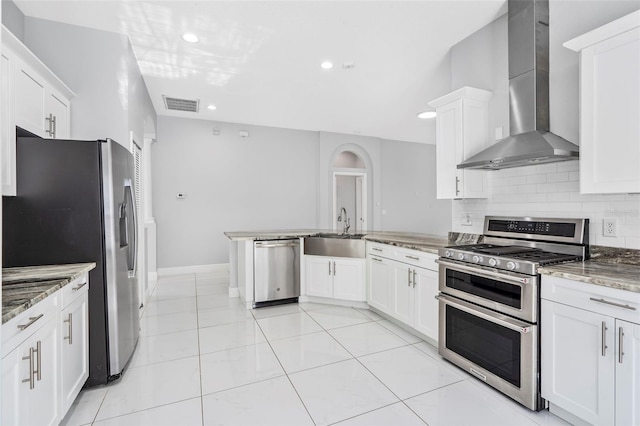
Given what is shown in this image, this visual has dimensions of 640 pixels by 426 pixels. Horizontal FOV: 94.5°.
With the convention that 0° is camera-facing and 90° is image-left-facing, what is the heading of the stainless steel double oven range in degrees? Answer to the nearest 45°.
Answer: approximately 45°

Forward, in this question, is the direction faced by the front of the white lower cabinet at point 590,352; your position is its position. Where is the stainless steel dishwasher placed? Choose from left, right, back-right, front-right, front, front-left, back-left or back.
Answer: front-right

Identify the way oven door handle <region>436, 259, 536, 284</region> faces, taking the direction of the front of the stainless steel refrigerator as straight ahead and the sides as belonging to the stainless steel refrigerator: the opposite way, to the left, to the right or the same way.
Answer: the opposite way

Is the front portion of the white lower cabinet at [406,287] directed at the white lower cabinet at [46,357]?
yes

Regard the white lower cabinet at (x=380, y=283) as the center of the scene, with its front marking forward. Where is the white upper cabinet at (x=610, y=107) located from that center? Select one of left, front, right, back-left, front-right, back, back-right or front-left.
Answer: left

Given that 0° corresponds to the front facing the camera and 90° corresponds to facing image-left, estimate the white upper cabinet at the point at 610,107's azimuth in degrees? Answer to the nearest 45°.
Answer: approximately 45°

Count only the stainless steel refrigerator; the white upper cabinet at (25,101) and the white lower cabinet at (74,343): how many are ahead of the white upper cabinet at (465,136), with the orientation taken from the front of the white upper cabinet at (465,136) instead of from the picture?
3

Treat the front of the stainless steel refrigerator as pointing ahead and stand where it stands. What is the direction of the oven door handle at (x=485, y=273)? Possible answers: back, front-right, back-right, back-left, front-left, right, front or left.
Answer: front-right

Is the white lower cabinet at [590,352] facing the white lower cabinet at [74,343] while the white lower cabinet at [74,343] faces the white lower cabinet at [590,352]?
yes

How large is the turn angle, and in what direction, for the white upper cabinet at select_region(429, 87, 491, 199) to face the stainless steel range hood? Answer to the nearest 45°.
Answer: approximately 90° to its left

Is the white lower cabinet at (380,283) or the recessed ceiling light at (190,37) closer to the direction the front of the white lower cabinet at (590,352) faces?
the recessed ceiling light
